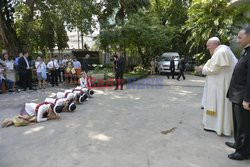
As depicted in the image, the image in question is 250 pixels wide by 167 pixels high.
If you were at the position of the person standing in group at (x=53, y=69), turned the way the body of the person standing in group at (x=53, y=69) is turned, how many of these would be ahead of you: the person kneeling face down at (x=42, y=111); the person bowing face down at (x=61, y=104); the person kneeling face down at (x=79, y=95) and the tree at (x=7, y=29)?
3

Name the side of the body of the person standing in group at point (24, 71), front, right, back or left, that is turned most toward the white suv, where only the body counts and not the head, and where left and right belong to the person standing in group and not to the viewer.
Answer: left

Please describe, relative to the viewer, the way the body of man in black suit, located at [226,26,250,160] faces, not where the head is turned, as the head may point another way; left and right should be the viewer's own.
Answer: facing to the left of the viewer

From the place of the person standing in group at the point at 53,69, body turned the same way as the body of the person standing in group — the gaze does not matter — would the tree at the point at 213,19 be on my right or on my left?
on my left

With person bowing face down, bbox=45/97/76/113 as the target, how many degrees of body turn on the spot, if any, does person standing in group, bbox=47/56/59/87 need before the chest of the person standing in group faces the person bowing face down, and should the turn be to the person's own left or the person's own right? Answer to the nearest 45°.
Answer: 0° — they already face them

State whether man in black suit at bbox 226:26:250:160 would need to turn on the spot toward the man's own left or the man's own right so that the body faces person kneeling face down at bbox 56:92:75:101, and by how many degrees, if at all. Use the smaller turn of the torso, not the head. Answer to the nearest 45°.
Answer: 0° — they already face them
